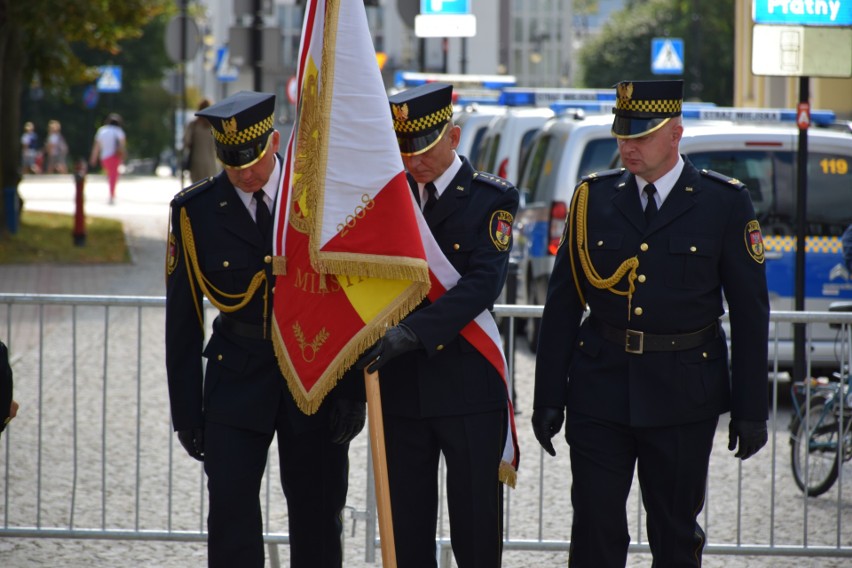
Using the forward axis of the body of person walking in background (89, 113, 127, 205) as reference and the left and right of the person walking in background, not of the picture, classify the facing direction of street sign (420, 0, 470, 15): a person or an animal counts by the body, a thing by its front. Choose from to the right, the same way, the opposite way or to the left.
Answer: the opposite way

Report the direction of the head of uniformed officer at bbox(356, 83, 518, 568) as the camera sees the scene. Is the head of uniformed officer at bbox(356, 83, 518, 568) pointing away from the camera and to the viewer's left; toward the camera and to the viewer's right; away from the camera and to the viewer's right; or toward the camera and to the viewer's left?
toward the camera and to the viewer's left

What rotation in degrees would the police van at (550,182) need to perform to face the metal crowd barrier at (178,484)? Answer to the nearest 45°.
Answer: approximately 135° to its left

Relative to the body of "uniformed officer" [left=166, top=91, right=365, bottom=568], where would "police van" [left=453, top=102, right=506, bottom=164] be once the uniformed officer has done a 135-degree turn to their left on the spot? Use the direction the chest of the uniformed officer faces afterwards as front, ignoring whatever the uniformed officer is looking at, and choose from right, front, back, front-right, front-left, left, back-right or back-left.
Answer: front-left

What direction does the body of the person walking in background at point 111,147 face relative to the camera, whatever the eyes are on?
away from the camera

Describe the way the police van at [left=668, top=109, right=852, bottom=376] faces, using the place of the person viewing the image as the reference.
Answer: facing away from the viewer

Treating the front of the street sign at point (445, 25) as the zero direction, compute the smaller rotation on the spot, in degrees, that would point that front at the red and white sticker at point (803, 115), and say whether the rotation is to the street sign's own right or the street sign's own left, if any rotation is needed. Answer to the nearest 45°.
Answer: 0° — it already faces it

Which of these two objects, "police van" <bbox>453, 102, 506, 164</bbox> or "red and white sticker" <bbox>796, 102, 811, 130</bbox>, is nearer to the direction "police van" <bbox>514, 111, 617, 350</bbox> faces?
the police van

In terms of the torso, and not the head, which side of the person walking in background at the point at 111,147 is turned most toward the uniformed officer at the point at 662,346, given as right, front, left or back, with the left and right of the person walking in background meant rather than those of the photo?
back

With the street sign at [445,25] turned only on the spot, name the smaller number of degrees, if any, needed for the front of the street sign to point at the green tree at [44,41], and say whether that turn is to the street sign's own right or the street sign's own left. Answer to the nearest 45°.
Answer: approximately 135° to the street sign's own right

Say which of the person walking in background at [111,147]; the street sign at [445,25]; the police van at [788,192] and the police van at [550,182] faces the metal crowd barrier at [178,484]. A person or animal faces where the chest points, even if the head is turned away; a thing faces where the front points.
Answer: the street sign
